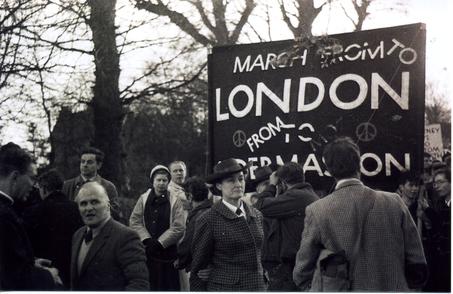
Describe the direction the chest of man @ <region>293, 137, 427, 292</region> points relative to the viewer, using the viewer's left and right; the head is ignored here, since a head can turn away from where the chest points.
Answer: facing away from the viewer

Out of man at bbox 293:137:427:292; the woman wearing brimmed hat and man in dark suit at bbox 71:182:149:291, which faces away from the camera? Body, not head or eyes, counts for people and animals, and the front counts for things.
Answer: the man

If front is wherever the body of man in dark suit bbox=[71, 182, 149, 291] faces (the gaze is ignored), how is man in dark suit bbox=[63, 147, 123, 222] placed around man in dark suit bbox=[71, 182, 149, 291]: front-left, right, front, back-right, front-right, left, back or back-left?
back-right

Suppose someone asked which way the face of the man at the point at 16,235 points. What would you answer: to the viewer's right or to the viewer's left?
to the viewer's right

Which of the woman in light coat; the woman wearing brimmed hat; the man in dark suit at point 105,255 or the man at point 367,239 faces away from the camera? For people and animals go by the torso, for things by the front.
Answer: the man

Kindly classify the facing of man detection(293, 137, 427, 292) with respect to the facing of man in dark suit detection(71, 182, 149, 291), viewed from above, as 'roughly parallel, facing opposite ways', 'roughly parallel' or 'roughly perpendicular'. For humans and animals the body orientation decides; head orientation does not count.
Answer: roughly parallel, facing opposite ways

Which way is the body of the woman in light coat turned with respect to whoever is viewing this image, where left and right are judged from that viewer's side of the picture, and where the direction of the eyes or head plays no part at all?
facing the viewer

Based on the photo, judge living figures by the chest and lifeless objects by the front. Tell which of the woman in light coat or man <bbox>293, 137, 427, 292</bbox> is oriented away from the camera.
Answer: the man

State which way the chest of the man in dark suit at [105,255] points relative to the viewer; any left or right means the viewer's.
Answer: facing the viewer and to the left of the viewer

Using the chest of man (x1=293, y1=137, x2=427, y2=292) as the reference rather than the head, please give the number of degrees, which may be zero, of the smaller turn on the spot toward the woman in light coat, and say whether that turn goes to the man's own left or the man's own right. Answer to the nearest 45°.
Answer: approximately 45° to the man's own left

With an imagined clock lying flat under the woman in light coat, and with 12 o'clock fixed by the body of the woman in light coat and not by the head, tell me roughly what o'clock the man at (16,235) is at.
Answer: The man is roughly at 1 o'clock from the woman in light coat.

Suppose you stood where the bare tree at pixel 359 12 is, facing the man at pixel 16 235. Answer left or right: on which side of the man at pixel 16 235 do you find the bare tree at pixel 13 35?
right

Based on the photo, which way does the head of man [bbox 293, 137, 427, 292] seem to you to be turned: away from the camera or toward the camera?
away from the camera

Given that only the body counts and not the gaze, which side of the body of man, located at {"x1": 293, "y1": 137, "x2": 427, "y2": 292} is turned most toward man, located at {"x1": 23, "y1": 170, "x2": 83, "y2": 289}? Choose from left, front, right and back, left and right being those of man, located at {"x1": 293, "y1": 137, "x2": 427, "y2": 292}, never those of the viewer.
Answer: left

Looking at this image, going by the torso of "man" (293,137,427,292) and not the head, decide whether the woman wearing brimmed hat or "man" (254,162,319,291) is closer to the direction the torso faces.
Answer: the man
